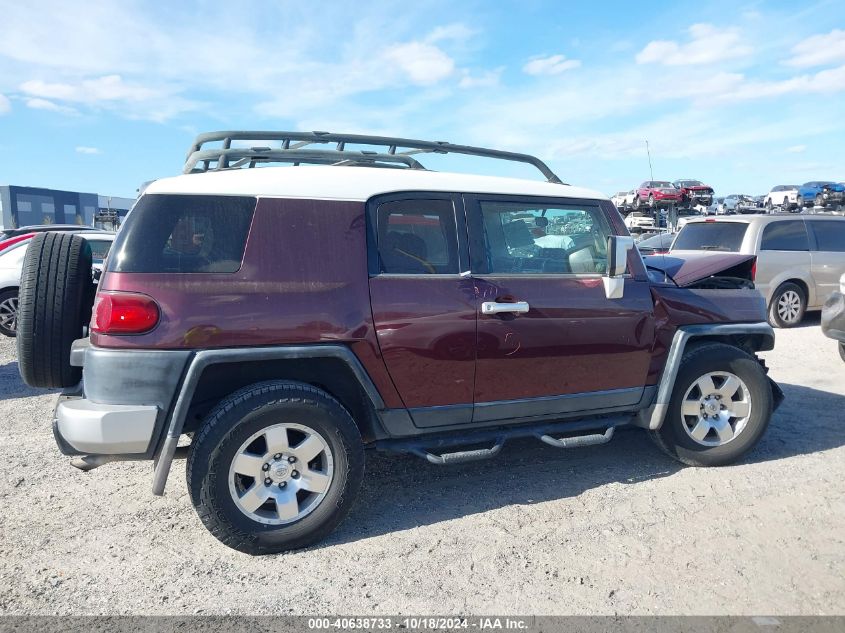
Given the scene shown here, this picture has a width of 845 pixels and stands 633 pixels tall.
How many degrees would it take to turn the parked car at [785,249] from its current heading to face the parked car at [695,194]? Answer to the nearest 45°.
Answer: approximately 45° to its left

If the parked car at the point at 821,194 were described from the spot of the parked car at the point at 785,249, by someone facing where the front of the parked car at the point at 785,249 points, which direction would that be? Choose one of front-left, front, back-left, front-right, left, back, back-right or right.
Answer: front-left

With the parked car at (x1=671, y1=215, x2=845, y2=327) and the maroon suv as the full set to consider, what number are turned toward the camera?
0

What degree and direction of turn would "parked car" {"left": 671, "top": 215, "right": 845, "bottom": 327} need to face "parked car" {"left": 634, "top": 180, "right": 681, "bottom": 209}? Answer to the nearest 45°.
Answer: approximately 45° to its left

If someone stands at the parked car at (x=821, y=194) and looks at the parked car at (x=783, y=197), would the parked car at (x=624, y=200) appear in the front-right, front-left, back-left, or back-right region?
front-left

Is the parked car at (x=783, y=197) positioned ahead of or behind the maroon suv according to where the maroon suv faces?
ahead

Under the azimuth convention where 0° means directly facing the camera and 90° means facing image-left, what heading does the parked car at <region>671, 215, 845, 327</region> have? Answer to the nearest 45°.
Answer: approximately 225°

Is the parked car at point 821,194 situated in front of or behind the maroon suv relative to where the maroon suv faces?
in front

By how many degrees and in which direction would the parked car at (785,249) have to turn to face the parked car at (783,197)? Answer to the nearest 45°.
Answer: approximately 45° to its left

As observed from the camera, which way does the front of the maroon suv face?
facing away from the viewer and to the right of the viewer

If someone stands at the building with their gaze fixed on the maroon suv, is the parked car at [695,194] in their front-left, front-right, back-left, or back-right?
front-left
